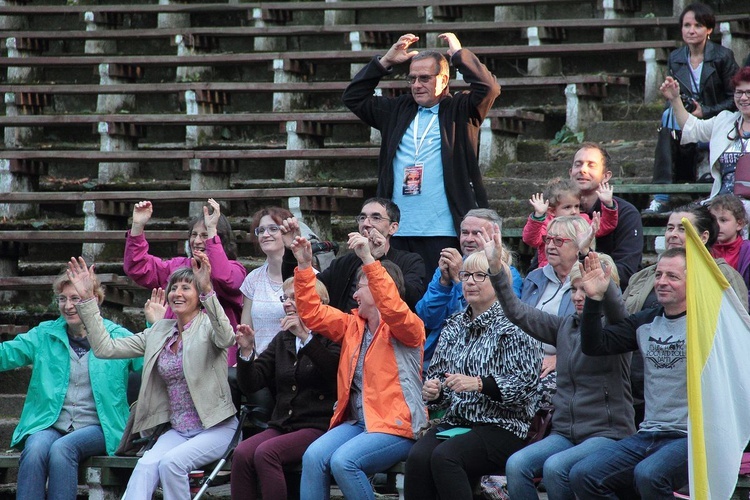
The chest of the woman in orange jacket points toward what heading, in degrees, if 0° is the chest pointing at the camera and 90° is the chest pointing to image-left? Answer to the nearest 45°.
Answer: approximately 45°

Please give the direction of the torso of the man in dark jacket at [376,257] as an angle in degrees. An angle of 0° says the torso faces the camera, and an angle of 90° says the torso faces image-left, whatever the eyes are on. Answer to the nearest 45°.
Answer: approximately 45°

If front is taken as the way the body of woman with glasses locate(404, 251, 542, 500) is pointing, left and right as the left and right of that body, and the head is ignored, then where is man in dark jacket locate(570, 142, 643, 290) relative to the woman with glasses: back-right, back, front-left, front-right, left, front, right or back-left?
back

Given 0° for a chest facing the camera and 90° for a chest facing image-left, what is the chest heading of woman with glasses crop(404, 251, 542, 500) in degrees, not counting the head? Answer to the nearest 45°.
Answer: approximately 45°

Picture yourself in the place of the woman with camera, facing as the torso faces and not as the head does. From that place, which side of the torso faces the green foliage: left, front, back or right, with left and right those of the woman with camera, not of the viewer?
right

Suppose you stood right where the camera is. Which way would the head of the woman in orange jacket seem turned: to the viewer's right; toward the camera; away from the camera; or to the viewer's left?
to the viewer's left
